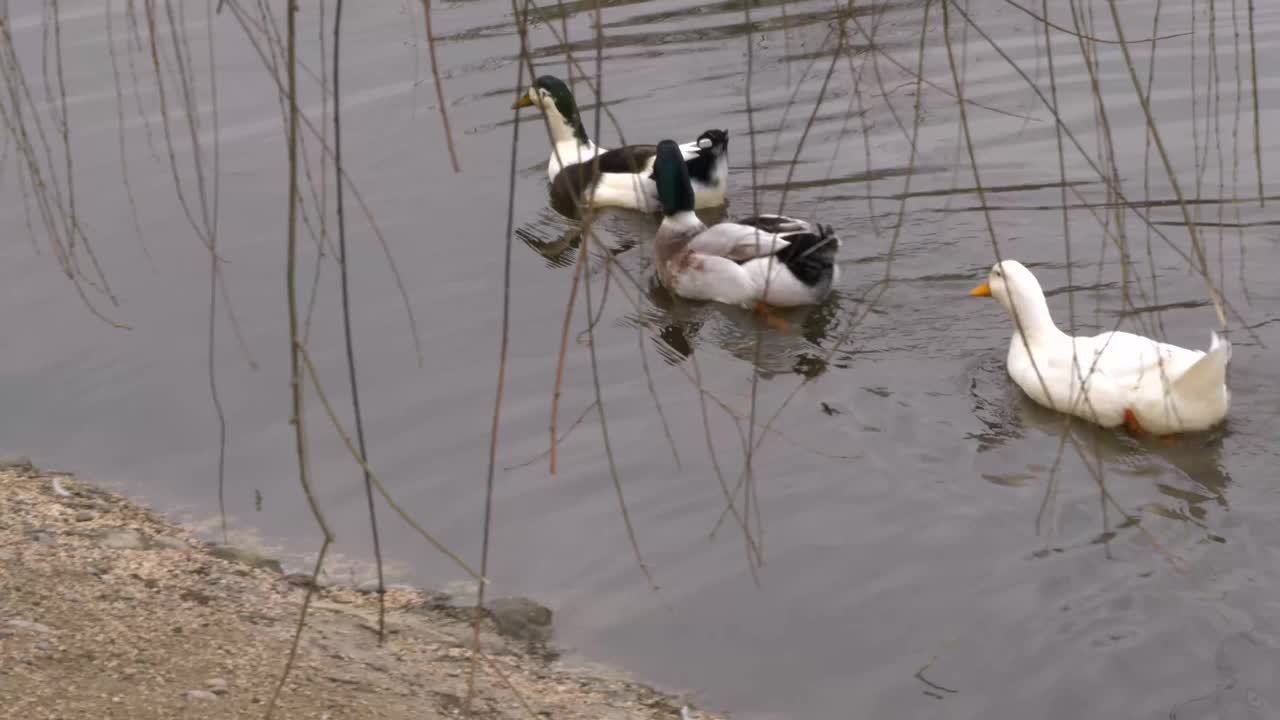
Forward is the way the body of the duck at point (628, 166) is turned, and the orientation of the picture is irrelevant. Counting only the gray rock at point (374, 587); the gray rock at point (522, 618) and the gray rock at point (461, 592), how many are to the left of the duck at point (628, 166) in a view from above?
3

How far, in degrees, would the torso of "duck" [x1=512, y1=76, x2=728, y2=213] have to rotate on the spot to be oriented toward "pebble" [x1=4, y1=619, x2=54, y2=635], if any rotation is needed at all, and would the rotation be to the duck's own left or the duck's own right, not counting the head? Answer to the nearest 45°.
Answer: approximately 90° to the duck's own left

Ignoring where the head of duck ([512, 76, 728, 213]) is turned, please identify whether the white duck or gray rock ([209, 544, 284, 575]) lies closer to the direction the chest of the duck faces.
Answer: the gray rock

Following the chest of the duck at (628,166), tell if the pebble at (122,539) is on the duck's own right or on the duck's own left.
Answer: on the duck's own left

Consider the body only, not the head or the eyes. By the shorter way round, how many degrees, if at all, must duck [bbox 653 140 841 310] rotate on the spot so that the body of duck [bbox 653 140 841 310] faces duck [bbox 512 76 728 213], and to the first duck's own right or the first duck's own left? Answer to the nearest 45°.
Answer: approximately 90° to the first duck's own right

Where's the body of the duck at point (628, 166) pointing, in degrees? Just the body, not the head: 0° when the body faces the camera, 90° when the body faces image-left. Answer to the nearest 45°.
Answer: approximately 90°

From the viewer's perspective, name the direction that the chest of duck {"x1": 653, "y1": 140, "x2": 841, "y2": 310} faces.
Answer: to the viewer's left

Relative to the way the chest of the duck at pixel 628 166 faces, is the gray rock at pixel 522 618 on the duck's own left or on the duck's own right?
on the duck's own left

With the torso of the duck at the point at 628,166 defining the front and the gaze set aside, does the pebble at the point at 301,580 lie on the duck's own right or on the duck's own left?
on the duck's own left

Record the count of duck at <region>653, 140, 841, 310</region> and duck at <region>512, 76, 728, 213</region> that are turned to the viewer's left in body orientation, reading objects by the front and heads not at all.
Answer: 2

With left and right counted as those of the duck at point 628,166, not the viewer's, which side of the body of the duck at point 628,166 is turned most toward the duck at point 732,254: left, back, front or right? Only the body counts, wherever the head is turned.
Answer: left

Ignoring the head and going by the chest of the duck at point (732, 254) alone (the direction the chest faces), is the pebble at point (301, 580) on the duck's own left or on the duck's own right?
on the duck's own left
